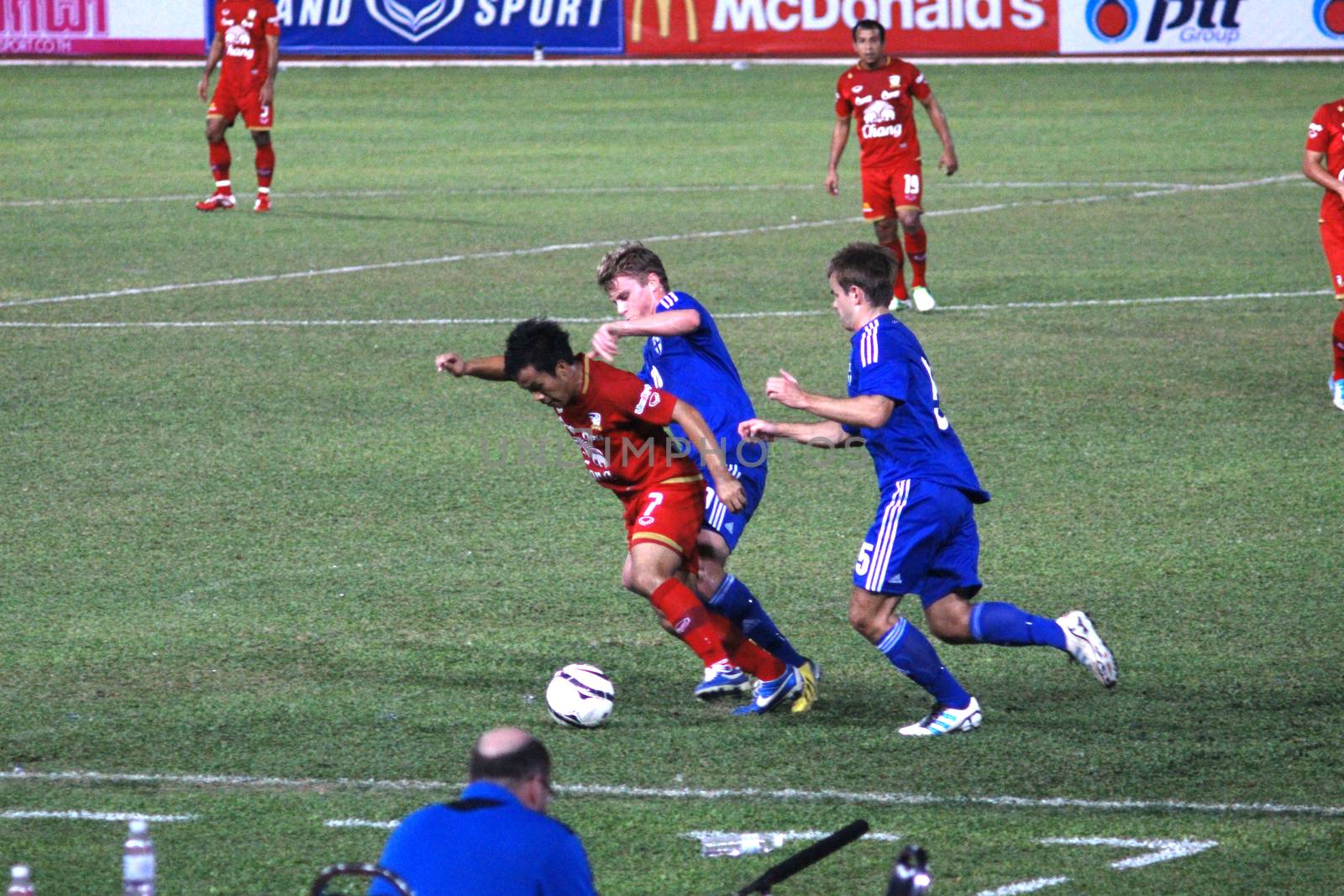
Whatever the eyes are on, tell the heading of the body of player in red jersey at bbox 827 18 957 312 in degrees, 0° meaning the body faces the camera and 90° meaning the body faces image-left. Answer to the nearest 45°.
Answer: approximately 0°

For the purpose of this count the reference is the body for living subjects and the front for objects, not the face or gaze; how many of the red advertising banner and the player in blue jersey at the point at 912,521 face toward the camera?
1

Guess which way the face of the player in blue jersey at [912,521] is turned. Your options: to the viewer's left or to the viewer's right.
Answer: to the viewer's left

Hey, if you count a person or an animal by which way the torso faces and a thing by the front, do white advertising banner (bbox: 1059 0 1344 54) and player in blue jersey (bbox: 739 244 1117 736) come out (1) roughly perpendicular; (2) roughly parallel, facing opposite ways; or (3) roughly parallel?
roughly perpendicular

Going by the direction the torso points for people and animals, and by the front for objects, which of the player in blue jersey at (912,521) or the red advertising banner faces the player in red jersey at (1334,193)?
the red advertising banner

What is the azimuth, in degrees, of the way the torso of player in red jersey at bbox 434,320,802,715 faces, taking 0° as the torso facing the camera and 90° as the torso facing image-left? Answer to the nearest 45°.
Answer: approximately 45°

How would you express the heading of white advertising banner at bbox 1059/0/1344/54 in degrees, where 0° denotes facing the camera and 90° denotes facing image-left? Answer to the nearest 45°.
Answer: approximately 0°

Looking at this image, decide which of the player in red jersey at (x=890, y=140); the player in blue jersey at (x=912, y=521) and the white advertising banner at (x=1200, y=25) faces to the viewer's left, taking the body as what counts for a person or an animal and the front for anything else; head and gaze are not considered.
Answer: the player in blue jersey

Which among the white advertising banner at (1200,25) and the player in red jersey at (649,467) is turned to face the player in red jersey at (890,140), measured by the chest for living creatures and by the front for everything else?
the white advertising banner

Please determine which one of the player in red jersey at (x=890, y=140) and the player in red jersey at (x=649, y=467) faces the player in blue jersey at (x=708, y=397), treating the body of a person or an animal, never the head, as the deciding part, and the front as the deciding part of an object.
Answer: the player in red jersey at (x=890, y=140)
